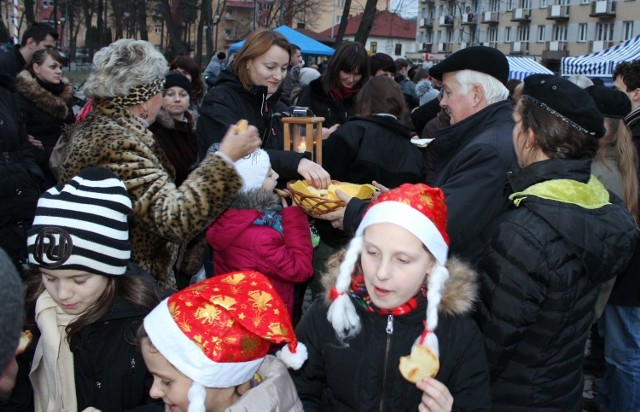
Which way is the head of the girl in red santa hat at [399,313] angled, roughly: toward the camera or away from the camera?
toward the camera

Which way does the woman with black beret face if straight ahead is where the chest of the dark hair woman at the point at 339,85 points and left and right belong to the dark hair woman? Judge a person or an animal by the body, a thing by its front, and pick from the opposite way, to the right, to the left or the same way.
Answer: the opposite way

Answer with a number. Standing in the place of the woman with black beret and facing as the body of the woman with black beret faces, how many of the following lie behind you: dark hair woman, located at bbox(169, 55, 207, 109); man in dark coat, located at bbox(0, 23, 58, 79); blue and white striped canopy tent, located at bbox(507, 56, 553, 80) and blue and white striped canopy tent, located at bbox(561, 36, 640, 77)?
0

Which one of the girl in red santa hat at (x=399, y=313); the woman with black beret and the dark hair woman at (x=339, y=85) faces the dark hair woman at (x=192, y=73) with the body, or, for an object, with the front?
the woman with black beret

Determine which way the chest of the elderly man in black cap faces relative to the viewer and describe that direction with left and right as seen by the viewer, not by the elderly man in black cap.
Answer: facing to the left of the viewer

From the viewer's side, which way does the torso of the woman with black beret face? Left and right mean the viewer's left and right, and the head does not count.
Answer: facing away from the viewer and to the left of the viewer

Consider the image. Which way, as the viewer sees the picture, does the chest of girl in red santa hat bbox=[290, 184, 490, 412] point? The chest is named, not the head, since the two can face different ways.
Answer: toward the camera

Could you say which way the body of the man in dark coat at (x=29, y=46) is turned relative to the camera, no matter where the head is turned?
to the viewer's right

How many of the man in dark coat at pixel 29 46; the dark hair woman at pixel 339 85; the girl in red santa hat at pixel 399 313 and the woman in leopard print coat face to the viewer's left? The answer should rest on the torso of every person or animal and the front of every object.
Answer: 0

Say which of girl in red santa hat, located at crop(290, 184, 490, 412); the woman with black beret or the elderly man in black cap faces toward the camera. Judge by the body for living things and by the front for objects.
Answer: the girl in red santa hat

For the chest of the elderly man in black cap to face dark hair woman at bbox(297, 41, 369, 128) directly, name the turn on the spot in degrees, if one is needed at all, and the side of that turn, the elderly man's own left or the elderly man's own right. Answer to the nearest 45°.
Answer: approximately 90° to the elderly man's own right

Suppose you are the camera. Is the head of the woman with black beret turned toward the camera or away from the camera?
away from the camera

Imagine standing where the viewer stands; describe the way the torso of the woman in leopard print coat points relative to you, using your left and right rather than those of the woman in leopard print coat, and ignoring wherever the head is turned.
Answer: facing away from the viewer and to the right of the viewer

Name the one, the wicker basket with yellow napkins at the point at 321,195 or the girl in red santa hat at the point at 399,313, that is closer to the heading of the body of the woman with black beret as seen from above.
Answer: the wicker basket with yellow napkins

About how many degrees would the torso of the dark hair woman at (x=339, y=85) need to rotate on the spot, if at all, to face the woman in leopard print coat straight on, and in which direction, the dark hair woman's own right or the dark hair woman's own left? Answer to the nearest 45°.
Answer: approximately 45° to the dark hair woman's own right

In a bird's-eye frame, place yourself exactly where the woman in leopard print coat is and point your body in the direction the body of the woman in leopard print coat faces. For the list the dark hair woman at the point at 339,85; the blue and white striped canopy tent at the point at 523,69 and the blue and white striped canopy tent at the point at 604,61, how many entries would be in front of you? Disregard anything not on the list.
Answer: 3

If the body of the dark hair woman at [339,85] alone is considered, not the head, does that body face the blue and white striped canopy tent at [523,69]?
no

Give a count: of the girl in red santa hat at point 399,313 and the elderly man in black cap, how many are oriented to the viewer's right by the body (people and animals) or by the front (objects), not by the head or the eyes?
0

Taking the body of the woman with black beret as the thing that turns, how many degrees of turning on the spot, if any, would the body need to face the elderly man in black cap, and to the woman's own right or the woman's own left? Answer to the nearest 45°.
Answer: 0° — they already face them

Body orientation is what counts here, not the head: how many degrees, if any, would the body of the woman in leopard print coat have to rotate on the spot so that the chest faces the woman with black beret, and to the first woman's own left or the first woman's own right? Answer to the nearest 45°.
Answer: approximately 90° to the first woman's own right
